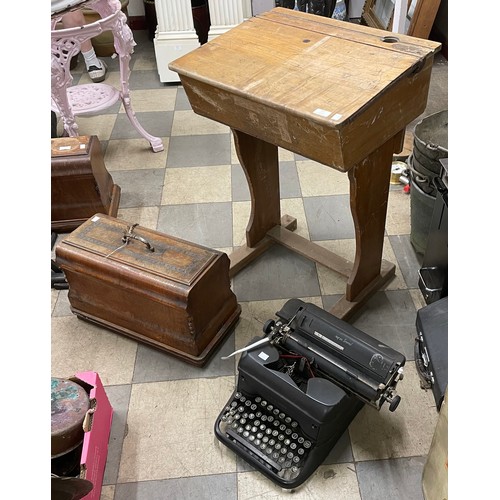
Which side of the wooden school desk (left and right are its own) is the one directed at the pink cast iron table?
right

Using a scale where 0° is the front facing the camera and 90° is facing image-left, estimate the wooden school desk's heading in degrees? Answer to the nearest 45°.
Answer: approximately 45°

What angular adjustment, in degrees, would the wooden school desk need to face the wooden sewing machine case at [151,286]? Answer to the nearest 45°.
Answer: approximately 45° to its right

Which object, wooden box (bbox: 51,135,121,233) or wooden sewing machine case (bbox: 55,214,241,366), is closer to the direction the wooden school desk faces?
the wooden sewing machine case

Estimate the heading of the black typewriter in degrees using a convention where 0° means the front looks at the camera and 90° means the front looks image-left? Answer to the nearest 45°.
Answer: approximately 45°

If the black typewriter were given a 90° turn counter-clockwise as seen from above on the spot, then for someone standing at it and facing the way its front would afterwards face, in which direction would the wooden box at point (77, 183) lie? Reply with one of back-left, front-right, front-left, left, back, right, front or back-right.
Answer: back
